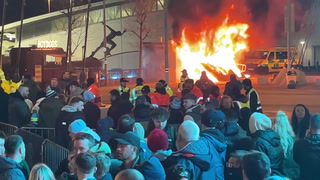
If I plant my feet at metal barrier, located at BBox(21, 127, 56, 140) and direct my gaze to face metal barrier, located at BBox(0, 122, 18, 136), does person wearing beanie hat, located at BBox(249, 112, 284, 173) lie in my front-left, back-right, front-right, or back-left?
back-left

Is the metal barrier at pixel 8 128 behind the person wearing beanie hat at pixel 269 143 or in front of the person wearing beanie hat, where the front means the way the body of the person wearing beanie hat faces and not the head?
in front

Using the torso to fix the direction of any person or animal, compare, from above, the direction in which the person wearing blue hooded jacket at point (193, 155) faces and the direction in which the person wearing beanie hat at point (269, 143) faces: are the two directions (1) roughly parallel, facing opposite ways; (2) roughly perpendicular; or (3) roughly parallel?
roughly parallel

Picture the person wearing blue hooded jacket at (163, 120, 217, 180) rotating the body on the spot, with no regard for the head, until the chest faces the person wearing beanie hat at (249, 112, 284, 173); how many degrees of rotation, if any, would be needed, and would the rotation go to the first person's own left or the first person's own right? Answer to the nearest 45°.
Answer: approximately 90° to the first person's own right

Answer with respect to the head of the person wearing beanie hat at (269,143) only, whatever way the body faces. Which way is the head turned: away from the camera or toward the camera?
away from the camera

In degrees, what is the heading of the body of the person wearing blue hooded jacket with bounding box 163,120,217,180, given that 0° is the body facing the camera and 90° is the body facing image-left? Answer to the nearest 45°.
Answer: approximately 135°

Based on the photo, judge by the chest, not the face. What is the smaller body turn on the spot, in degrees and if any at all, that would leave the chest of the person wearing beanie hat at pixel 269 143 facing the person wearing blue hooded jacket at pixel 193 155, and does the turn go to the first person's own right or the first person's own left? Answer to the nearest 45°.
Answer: approximately 90° to the first person's own left

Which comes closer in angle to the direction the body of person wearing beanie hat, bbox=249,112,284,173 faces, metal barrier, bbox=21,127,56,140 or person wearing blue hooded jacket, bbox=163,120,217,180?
the metal barrier

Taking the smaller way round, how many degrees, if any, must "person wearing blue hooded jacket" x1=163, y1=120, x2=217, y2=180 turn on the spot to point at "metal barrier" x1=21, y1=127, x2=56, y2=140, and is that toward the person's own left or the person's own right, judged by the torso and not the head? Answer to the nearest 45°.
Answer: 0° — they already face it
